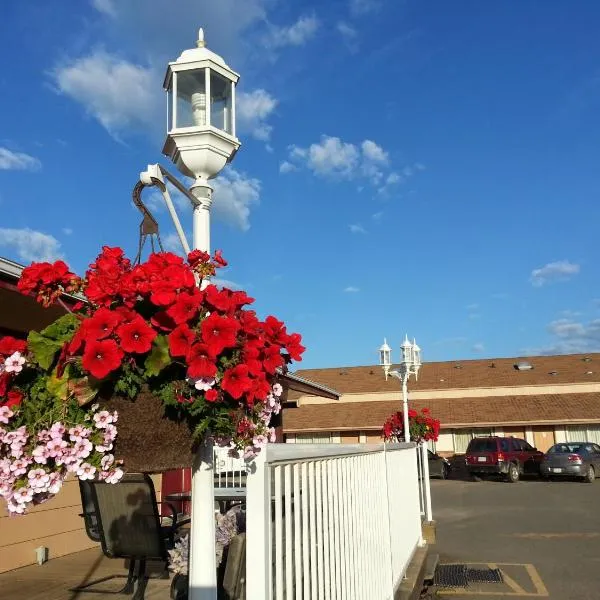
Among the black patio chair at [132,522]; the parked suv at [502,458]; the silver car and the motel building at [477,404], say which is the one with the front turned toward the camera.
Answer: the motel building

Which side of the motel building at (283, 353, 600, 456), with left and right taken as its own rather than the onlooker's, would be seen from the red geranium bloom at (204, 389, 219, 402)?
front

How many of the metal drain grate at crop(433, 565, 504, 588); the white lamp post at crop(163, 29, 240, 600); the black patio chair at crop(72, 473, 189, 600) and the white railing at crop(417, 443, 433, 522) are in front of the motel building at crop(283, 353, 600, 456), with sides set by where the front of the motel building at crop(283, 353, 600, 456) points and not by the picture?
4

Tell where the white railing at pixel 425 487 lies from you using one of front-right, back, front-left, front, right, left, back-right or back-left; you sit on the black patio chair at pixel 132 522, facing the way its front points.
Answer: front

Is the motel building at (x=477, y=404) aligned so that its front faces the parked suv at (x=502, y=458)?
yes

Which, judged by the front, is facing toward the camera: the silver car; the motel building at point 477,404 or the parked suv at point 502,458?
the motel building

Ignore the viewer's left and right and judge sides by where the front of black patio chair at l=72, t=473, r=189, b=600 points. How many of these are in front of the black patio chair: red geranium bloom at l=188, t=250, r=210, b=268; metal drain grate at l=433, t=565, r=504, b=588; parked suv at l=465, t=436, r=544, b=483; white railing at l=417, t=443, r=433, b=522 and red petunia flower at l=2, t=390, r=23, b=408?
3

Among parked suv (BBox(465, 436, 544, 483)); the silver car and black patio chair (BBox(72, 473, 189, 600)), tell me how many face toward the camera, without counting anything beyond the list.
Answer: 0

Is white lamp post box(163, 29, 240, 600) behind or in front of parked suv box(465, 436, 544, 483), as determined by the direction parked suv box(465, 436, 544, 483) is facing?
behind

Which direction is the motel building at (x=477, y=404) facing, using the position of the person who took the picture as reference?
facing the viewer

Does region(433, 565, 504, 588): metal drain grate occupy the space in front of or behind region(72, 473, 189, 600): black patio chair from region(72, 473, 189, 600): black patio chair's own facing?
in front

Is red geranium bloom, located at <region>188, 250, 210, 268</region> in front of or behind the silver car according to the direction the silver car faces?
behind

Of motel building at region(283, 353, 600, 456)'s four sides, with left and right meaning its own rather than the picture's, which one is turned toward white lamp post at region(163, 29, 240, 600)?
front

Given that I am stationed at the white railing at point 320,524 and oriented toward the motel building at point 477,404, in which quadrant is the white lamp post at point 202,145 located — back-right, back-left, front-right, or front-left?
back-left

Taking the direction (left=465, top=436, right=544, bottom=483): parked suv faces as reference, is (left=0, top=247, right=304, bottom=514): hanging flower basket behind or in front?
behind

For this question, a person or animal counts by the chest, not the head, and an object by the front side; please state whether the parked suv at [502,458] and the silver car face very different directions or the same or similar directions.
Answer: same or similar directions

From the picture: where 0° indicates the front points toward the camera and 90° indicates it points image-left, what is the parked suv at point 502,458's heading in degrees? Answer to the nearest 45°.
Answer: approximately 225°

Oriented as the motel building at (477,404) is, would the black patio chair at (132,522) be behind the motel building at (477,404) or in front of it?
in front

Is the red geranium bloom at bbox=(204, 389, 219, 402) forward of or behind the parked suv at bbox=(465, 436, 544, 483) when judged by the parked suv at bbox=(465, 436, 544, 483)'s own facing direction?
behind
